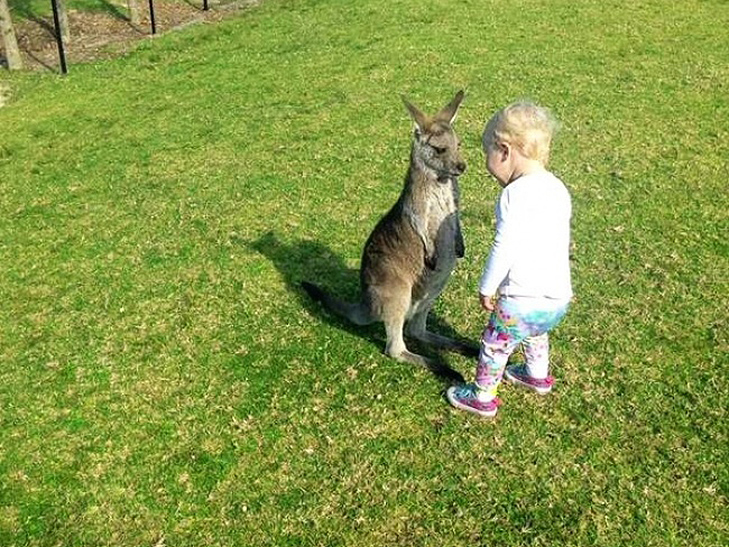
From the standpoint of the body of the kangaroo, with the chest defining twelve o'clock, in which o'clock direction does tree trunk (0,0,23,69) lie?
The tree trunk is roughly at 6 o'clock from the kangaroo.

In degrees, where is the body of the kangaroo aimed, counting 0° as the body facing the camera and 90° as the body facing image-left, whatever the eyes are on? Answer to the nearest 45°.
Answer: approximately 315°

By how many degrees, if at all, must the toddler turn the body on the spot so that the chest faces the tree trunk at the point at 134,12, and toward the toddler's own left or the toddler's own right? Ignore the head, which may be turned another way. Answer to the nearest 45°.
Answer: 0° — they already face it

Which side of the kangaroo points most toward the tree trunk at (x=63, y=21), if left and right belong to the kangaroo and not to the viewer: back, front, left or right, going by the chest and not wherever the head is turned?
back

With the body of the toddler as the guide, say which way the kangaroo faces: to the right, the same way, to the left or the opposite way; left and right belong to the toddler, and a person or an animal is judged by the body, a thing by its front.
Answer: the opposite way

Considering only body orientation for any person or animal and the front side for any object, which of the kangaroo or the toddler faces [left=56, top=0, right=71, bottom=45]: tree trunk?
the toddler

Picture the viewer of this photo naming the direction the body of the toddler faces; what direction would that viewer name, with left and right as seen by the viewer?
facing away from the viewer and to the left of the viewer

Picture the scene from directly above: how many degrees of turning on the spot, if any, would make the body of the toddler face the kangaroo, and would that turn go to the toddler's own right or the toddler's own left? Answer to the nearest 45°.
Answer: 0° — they already face it

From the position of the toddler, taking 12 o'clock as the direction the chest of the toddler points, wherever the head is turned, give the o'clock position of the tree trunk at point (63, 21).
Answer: The tree trunk is roughly at 12 o'clock from the toddler.

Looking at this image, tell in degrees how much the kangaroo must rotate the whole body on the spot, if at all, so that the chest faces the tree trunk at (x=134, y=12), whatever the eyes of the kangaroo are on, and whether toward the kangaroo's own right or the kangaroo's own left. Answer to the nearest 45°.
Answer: approximately 180°
